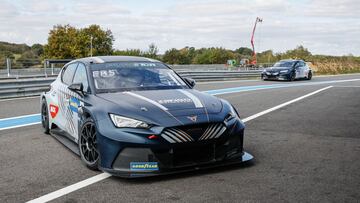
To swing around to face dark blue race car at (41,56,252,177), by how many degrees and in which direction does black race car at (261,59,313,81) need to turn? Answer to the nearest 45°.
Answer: approximately 45° to its left

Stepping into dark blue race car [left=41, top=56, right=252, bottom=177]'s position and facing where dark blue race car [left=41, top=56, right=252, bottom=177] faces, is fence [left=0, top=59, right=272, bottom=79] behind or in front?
behind

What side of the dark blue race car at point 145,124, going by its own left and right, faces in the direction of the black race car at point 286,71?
left

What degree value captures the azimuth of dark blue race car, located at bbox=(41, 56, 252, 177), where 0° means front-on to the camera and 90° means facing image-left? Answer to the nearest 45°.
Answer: approximately 315°

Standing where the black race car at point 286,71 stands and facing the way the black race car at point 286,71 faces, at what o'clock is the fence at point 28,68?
The fence is roughly at 1 o'clock from the black race car.

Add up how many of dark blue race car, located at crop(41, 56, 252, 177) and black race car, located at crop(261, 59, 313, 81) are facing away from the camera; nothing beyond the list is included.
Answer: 0

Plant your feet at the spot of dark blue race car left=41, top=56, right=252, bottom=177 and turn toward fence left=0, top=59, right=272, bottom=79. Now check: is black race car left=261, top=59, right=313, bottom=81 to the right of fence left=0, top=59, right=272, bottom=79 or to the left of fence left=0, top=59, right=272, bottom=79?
right

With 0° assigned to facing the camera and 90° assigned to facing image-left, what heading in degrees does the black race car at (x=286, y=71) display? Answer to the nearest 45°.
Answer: approximately 45°

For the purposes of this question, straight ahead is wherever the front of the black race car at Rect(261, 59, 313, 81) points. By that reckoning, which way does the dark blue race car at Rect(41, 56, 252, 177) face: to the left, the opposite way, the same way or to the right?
to the left
